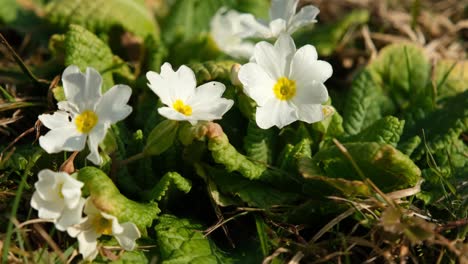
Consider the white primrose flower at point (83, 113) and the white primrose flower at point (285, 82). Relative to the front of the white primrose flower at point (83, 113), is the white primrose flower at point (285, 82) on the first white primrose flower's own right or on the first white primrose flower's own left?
on the first white primrose flower's own left

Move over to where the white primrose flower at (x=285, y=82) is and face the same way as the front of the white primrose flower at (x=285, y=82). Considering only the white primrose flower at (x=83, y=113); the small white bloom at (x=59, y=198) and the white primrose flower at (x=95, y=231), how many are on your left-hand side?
0

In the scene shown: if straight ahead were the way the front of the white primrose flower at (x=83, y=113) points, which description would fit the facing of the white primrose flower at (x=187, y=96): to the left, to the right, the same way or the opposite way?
the same way

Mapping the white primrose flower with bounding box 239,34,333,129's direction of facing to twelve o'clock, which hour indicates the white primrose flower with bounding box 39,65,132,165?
the white primrose flower with bounding box 39,65,132,165 is roughly at 2 o'clock from the white primrose flower with bounding box 239,34,333,129.

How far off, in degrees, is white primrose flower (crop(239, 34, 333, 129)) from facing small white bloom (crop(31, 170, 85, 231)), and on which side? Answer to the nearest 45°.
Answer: approximately 45° to its right

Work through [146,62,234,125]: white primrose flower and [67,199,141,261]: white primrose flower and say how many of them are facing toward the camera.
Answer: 2

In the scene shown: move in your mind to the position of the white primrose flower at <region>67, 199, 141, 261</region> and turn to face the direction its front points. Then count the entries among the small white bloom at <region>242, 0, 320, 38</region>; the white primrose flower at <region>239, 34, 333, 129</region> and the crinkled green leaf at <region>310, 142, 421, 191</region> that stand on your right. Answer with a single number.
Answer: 0

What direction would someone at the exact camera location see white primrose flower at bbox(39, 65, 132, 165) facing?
facing the viewer

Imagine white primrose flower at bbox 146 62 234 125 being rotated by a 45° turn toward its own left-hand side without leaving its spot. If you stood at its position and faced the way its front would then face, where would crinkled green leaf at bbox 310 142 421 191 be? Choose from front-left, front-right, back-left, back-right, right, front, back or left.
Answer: front-left

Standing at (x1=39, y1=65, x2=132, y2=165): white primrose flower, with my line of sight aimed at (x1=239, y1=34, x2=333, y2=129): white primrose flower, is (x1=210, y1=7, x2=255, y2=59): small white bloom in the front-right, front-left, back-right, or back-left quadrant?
front-left

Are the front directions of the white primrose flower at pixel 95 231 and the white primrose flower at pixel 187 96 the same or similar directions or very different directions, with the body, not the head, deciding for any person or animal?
same or similar directions

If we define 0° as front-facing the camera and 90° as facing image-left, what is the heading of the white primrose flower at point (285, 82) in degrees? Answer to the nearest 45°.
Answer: approximately 0°

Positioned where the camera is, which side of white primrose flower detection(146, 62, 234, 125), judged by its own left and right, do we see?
front

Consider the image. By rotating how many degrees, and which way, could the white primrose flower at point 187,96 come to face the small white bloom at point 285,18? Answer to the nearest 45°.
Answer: approximately 135° to its left

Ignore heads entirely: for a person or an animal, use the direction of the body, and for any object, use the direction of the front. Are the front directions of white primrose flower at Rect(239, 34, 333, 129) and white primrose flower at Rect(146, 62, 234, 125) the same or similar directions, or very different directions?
same or similar directions

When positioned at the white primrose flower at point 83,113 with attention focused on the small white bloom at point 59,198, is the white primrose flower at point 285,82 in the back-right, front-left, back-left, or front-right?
back-left

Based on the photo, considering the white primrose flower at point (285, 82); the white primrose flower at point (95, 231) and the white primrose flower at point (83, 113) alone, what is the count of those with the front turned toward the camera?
3

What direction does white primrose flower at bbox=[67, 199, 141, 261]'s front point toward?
toward the camera
